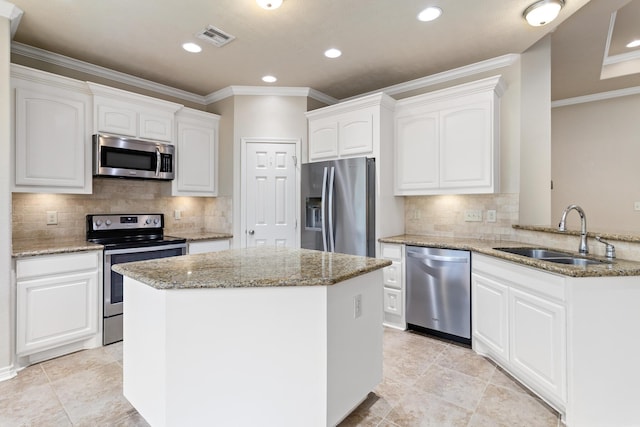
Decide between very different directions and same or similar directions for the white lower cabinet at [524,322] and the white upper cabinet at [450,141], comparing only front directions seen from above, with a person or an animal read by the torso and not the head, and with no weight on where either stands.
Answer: same or similar directions

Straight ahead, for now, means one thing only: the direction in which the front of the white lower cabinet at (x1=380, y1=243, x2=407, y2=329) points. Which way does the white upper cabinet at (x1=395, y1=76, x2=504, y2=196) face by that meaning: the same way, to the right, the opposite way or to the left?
the same way

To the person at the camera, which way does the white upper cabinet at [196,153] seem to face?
facing the viewer and to the right of the viewer

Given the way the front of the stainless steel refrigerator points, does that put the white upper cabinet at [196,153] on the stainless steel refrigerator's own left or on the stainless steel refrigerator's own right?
on the stainless steel refrigerator's own right

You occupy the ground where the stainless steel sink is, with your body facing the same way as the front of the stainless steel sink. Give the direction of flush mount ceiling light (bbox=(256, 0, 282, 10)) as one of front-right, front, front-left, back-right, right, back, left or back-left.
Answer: front

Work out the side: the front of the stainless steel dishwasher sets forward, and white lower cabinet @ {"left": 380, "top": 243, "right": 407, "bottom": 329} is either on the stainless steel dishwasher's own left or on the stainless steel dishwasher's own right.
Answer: on the stainless steel dishwasher's own right

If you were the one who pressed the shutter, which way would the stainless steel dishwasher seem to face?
facing the viewer and to the left of the viewer

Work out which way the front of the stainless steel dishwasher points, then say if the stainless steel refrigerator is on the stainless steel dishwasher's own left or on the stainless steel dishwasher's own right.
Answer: on the stainless steel dishwasher's own right

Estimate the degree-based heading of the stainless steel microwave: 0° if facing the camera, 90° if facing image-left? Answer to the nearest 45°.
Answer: approximately 315°

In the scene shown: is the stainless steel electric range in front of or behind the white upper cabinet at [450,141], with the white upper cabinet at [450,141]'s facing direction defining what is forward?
in front

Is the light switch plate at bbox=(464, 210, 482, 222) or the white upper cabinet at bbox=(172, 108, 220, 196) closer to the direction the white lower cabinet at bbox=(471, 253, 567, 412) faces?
the white upper cabinet

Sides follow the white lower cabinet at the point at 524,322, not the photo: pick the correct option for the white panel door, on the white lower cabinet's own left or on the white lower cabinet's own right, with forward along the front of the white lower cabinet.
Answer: on the white lower cabinet's own right

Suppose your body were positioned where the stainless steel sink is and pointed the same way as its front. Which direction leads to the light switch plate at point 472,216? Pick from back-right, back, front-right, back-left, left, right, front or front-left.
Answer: right

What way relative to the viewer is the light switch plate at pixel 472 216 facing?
toward the camera
